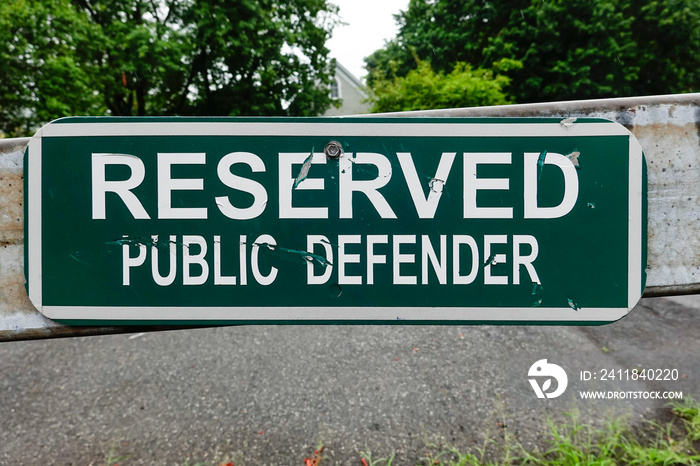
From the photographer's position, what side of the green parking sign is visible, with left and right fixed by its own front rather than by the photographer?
front
